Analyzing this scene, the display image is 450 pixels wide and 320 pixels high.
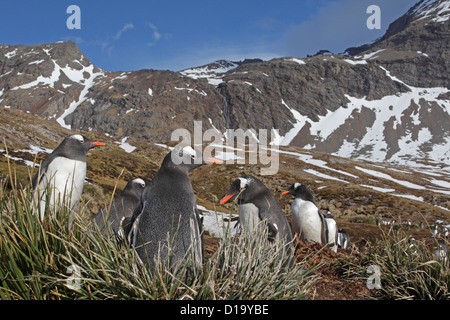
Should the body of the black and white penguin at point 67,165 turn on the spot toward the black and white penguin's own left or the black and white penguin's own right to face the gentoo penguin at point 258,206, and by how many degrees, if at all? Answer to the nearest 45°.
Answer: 0° — it already faces it

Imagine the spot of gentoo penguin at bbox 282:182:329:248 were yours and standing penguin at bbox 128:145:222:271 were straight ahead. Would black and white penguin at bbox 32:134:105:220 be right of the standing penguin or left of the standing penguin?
right

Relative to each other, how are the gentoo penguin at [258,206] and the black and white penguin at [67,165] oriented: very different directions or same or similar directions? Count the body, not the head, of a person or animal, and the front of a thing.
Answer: very different directions

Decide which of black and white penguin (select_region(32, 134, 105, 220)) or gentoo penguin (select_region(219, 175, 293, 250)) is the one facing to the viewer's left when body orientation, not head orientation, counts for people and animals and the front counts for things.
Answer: the gentoo penguin

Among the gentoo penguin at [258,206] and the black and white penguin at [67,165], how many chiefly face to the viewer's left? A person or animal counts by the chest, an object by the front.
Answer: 1

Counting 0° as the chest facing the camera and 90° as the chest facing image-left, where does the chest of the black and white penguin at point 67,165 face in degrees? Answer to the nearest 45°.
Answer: approximately 315°

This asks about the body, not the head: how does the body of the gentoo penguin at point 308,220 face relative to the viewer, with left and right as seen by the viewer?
facing the viewer and to the left of the viewer

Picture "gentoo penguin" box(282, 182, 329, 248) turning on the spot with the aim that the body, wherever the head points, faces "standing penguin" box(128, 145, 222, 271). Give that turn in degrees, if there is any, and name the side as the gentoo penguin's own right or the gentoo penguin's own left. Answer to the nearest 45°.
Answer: approximately 45° to the gentoo penguin's own left

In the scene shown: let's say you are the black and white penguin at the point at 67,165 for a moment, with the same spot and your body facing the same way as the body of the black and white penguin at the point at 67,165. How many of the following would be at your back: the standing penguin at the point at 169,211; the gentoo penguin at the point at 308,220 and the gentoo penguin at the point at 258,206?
0

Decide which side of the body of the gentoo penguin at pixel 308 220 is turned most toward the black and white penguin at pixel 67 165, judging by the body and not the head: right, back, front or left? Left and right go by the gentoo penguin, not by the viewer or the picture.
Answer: front

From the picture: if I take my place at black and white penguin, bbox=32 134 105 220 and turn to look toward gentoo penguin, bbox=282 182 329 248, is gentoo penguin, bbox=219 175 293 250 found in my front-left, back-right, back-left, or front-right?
front-right

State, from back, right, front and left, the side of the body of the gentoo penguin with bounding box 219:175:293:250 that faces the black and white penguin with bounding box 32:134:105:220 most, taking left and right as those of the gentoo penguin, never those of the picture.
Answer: front

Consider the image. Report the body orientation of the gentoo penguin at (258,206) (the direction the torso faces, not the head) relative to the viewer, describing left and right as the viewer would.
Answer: facing to the left of the viewer
